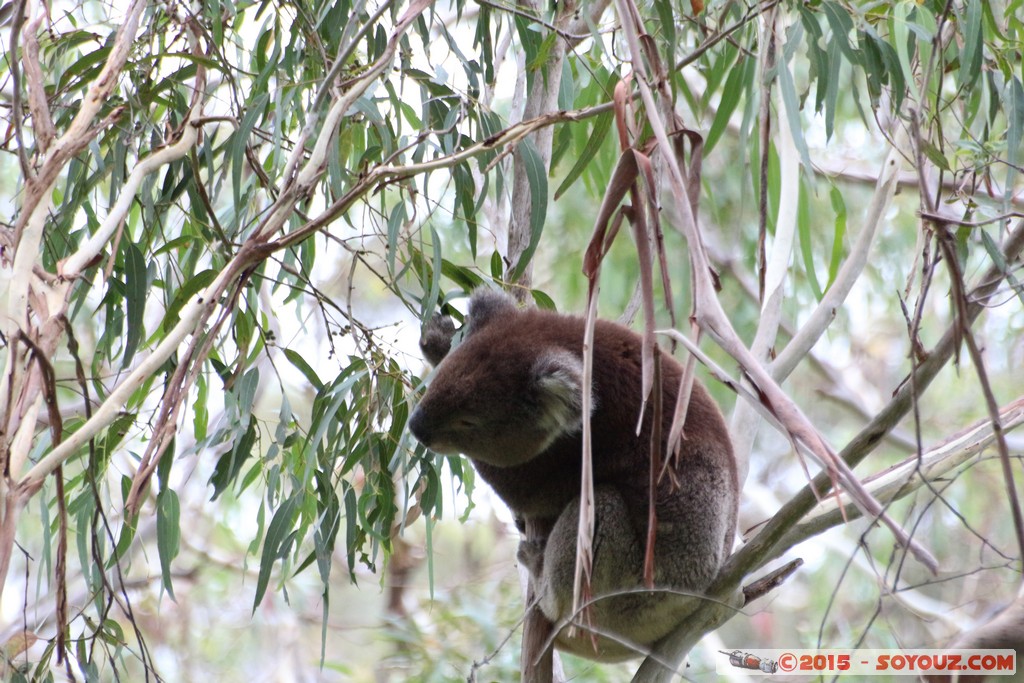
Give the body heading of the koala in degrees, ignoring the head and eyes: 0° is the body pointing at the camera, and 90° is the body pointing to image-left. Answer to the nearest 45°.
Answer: approximately 90°
